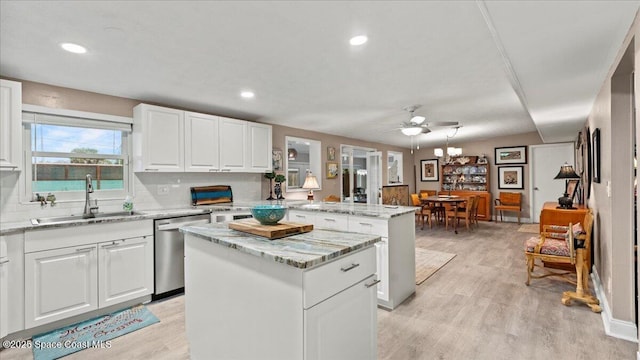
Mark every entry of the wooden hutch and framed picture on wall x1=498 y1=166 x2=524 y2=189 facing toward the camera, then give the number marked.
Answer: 2

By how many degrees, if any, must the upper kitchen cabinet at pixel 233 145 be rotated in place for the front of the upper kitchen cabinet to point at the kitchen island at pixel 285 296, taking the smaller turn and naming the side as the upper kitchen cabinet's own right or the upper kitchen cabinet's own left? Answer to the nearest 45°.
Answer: approximately 45° to the upper kitchen cabinet's own right

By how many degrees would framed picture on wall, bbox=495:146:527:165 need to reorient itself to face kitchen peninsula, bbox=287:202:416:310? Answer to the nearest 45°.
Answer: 0° — it already faces it

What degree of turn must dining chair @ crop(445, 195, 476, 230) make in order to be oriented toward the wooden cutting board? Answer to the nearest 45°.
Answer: approximately 135° to its left

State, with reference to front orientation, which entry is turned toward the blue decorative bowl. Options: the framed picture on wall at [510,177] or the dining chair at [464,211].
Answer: the framed picture on wall

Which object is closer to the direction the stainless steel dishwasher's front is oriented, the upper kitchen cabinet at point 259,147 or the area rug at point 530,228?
the area rug

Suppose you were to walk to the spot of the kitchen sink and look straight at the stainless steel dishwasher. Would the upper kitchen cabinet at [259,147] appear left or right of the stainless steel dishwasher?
left

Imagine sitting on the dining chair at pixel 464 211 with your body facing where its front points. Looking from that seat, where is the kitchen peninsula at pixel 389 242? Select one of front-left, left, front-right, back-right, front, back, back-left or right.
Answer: back-left
